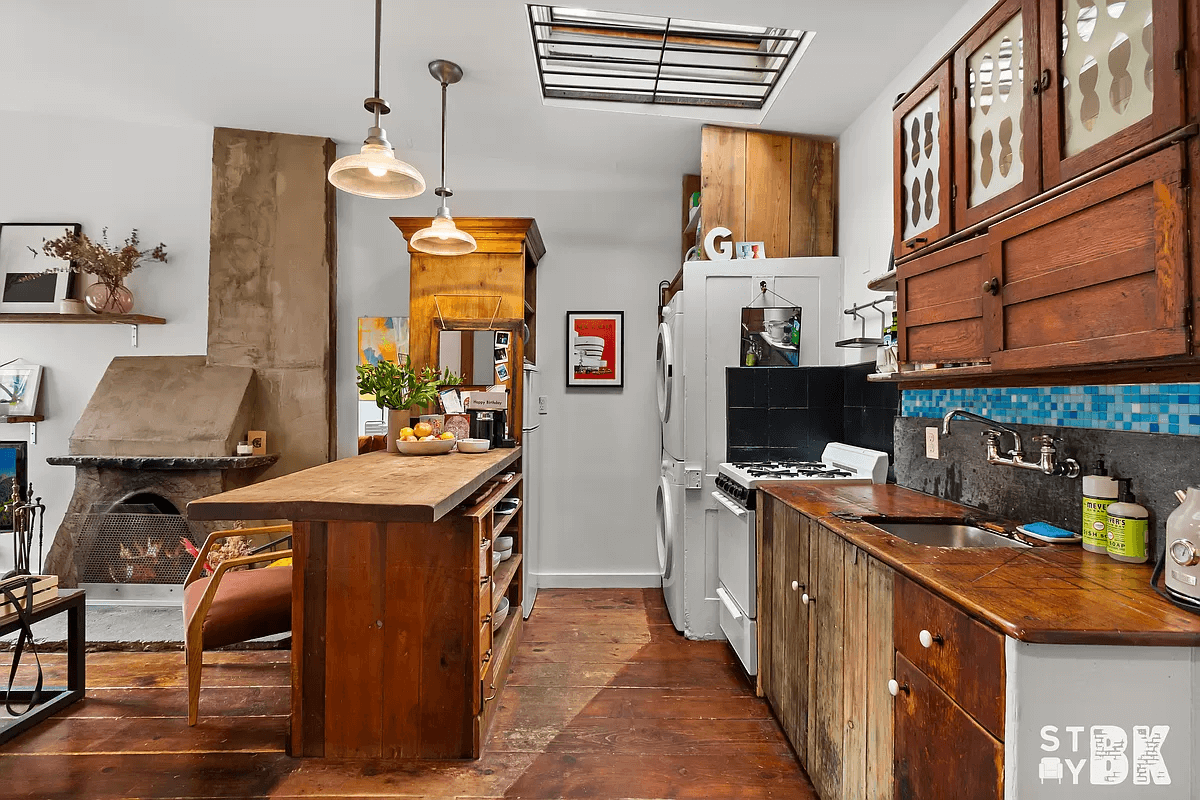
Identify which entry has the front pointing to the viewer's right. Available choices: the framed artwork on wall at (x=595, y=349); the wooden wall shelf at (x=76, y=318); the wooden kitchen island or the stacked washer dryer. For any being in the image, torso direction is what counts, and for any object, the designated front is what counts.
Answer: the wooden kitchen island

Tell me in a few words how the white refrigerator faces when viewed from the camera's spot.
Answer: facing to the right of the viewer

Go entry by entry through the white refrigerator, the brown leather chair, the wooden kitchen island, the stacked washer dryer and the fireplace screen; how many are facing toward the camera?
1

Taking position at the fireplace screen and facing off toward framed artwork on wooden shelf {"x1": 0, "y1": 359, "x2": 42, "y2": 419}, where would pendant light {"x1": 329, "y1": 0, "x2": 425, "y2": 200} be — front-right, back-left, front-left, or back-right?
back-left

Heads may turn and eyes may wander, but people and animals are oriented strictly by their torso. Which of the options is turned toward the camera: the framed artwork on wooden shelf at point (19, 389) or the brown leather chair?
the framed artwork on wooden shelf

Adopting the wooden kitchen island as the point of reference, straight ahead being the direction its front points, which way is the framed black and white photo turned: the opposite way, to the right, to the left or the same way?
to the right

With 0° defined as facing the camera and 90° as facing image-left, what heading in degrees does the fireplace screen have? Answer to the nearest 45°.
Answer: approximately 0°

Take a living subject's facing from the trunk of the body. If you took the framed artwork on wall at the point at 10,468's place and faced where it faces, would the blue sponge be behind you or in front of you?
in front

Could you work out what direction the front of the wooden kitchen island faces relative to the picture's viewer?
facing to the right of the viewer

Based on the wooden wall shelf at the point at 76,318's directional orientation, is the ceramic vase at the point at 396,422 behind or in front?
in front

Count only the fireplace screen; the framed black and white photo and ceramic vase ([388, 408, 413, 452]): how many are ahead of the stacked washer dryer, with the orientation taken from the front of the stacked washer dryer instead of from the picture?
3

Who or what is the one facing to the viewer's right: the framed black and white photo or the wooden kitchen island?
the wooden kitchen island

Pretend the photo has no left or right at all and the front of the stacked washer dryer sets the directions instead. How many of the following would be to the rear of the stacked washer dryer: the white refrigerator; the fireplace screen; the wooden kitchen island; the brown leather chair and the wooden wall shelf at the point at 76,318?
0

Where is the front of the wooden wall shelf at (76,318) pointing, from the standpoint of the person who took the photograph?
facing the viewer
